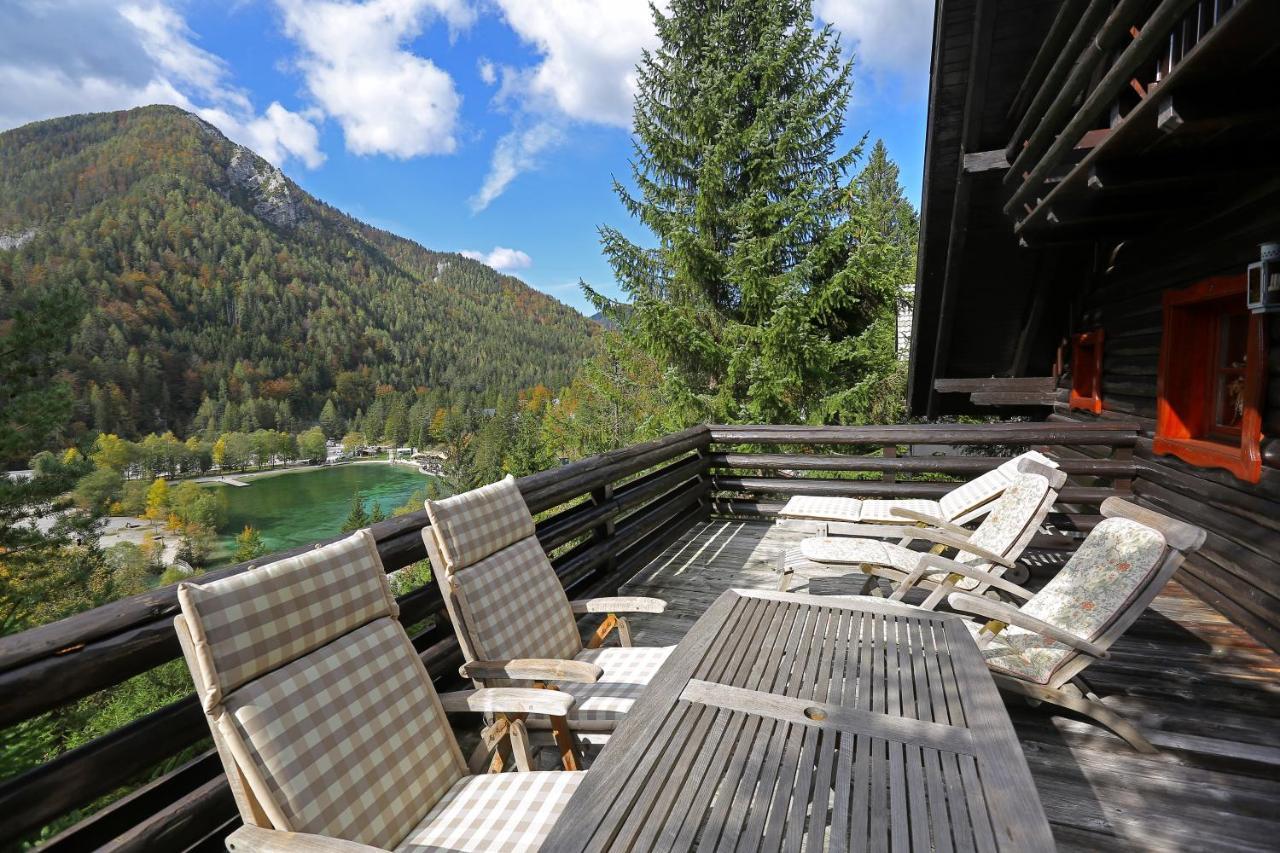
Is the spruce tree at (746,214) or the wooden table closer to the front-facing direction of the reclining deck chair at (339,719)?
the wooden table

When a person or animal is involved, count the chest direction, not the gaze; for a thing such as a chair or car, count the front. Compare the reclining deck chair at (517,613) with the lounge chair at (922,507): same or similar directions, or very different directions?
very different directions

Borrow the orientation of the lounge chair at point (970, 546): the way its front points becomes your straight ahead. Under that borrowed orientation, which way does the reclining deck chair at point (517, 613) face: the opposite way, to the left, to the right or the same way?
the opposite way

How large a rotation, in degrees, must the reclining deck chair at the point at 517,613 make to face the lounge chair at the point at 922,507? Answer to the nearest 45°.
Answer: approximately 90° to its left

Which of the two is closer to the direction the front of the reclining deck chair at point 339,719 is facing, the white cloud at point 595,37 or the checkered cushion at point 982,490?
the checkered cushion

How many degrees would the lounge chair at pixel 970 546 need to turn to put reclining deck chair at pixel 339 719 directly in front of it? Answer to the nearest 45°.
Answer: approximately 45° to its left

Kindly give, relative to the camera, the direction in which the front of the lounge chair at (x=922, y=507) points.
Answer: facing to the left of the viewer

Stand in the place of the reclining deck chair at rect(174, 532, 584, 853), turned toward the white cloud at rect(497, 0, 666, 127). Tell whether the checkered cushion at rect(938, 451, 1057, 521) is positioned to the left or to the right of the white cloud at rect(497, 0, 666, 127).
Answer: right

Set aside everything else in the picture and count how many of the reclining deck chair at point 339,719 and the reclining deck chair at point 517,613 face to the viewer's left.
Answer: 0

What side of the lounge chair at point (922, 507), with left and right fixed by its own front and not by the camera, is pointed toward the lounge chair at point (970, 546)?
left

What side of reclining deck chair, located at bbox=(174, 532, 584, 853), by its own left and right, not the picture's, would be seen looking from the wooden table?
front

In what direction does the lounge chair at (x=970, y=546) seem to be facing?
to the viewer's left

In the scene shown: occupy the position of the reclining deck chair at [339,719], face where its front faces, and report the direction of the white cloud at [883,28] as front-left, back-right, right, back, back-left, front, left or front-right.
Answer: left
